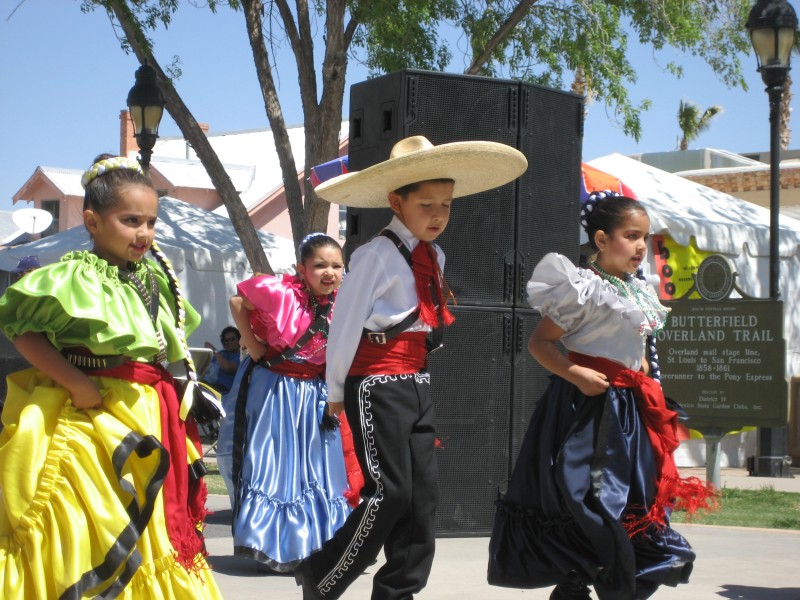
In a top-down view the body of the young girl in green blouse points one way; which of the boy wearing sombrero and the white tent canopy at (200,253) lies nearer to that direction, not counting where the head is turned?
the boy wearing sombrero

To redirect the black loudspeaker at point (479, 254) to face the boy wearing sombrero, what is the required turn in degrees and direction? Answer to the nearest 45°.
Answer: approximately 45° to its right

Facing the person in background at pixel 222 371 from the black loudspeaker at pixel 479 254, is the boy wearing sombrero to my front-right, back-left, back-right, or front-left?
back-left

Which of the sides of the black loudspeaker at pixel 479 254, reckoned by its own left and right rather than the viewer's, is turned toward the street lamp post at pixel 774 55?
left

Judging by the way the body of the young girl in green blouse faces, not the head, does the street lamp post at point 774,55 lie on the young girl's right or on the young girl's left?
on the young girl's left

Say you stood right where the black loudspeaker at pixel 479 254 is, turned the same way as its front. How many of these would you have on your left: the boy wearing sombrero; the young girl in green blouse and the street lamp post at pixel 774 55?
1

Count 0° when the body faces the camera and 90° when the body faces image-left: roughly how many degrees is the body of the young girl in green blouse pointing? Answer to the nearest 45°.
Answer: approximately 315°

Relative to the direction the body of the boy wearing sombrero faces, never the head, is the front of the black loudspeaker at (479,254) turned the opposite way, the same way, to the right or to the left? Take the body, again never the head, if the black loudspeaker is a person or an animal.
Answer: the same way

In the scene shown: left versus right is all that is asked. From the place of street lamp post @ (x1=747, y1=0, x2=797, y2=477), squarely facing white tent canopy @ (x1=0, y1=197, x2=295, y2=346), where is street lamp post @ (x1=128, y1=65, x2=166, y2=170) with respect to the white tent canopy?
left

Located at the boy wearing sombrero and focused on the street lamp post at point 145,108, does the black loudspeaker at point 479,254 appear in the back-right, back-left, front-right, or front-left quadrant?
front-right

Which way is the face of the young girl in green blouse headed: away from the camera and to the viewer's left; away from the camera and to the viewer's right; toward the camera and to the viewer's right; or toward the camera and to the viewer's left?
toward the camera and to the viewer's right
